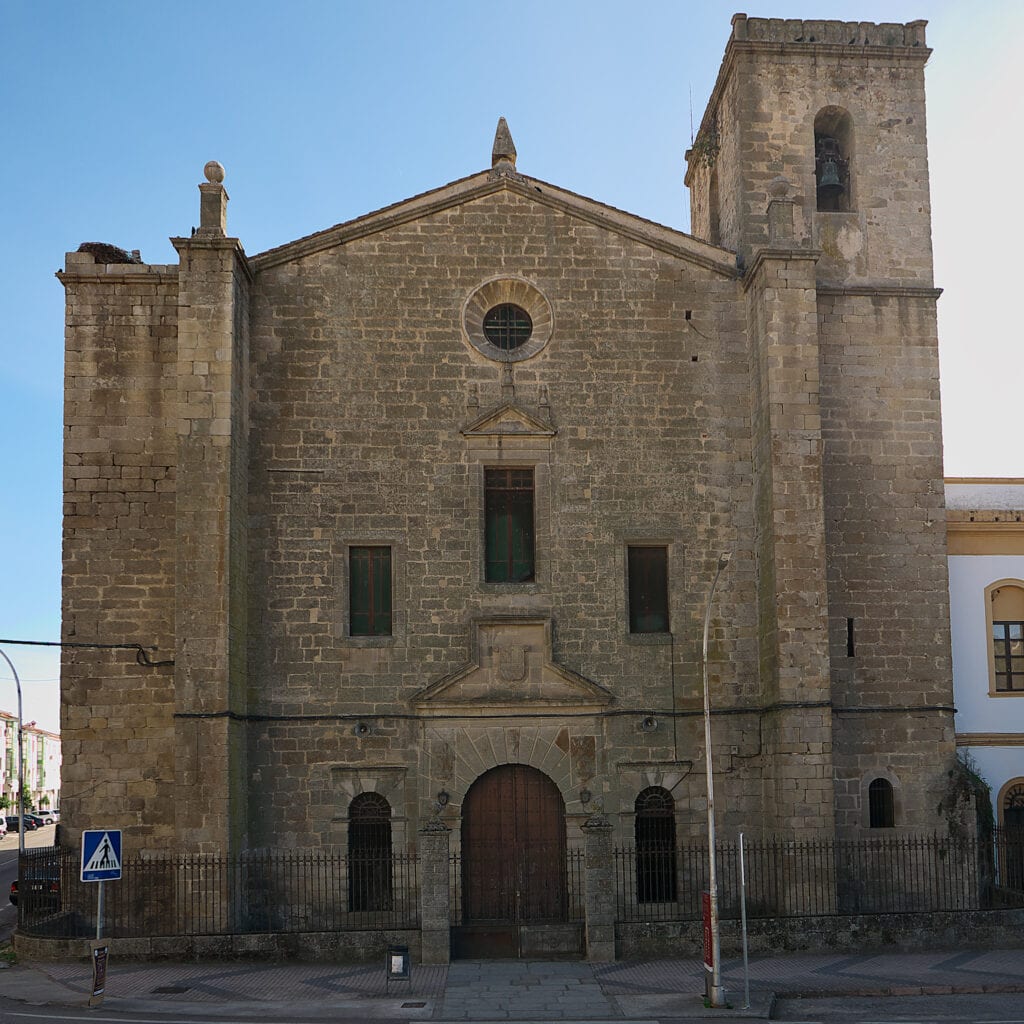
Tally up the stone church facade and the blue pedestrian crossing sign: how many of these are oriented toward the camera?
2

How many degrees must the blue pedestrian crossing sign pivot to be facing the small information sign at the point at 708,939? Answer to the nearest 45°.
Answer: approximately 90° to its left

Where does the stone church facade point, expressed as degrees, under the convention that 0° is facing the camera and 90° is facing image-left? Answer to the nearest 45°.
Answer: approximately 0°

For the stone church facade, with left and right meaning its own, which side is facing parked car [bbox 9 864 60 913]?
right

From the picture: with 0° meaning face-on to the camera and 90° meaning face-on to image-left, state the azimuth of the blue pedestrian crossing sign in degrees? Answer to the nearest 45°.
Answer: approximately 0°
